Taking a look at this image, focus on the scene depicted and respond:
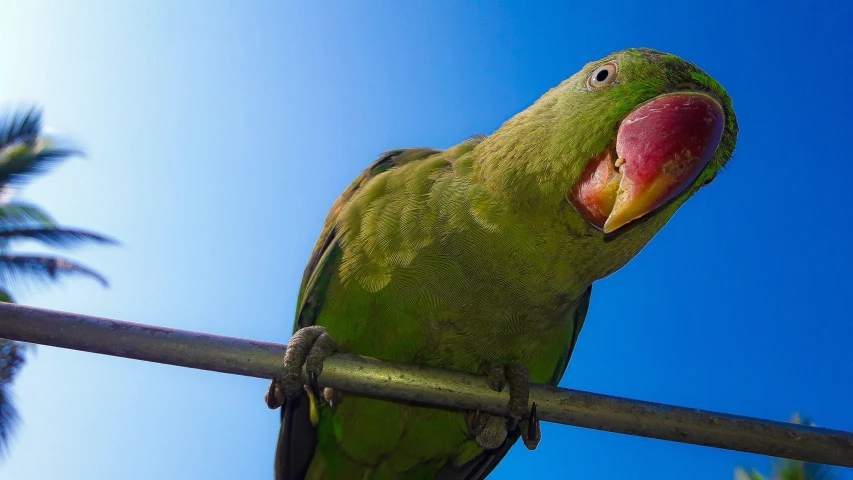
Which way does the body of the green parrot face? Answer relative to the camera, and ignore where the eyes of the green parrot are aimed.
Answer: toward the camera
